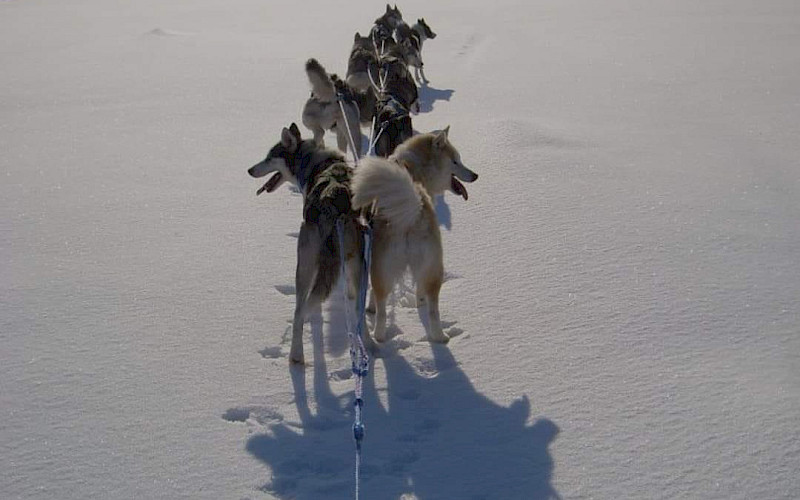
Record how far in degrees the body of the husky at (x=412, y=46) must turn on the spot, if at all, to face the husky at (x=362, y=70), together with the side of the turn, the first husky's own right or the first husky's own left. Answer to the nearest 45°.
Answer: approximately 135° to the first husky's own right

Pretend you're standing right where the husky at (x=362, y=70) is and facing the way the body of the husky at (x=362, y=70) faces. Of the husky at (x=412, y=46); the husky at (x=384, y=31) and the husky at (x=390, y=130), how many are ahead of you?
2

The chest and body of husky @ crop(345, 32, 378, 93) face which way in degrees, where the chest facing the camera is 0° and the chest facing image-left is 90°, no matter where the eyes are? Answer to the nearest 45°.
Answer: approximately 180°

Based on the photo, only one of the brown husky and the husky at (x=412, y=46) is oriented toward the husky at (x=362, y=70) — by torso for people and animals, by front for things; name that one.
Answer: the brown husky

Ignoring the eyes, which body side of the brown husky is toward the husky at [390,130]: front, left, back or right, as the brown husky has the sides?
front

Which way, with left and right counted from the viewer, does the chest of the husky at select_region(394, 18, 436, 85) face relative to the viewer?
facing away from the viewer and to the right of the viewer

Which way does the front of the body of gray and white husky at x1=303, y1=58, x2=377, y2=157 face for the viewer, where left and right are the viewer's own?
facing away from the viewer and to the right of the viewer

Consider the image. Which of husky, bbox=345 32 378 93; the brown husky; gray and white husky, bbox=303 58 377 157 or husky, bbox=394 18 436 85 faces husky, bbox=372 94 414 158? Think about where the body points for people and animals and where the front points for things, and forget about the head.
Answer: the brown husky

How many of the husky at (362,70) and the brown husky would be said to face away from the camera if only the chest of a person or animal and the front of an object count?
2

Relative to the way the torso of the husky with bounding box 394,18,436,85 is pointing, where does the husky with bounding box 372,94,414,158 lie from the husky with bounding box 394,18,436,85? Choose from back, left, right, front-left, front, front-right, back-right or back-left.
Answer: back-right

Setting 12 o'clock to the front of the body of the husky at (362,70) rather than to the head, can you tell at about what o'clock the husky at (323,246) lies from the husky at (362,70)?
the husky at (323,246) is roughly at 6 o'clock from the husky at (362,70).

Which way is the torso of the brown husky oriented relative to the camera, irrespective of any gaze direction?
away from the camera
